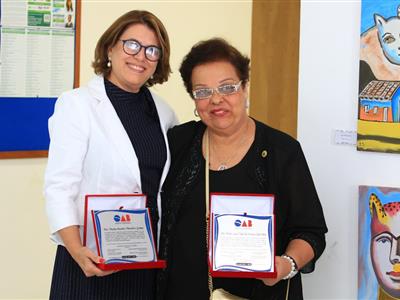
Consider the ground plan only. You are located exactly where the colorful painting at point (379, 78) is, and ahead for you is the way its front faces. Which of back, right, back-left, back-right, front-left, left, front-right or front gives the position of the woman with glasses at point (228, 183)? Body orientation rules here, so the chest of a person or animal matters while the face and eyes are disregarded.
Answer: front-right

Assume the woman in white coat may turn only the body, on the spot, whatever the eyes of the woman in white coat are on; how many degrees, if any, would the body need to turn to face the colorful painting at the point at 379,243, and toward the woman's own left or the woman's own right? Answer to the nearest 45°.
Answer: approximately 45° to the woman's own left

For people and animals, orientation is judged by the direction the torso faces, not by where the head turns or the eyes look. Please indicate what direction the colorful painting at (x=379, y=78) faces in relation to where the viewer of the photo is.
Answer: facing the viewer

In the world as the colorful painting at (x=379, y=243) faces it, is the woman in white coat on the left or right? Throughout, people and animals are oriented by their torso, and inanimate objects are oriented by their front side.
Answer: on its right

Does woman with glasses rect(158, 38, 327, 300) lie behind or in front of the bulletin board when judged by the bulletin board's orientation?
in front

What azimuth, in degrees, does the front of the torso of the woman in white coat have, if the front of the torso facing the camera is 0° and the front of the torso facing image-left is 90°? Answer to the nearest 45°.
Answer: approximately 315°

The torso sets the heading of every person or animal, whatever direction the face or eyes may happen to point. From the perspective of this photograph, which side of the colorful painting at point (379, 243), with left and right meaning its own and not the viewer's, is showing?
front

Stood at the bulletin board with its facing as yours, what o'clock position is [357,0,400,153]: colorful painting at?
The colorful painting is roughly at 10 o'clock from the bulletin board.

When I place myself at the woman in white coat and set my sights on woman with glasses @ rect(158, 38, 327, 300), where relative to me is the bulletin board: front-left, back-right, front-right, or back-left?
back-left

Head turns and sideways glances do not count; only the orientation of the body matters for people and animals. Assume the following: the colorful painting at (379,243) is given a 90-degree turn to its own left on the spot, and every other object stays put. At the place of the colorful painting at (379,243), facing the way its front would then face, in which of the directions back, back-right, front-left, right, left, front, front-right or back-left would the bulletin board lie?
back

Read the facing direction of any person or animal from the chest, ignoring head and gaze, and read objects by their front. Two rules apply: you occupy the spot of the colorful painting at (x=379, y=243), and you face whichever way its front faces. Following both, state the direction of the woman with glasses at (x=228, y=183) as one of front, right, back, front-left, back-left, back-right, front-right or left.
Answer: front-right
